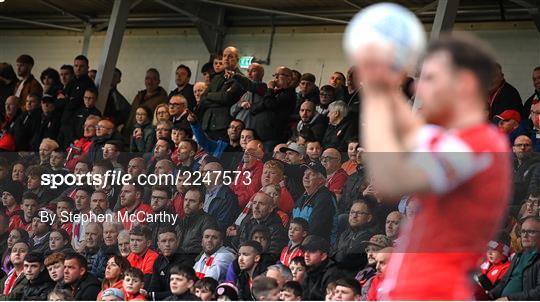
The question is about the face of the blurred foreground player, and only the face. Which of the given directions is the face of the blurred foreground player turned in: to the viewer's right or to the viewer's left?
to the viewer's left

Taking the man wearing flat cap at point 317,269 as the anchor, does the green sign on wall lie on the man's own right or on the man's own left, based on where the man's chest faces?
on the man's own right

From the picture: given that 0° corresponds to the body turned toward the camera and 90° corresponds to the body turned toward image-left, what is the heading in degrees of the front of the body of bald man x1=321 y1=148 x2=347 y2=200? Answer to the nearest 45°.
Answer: approximately 45°

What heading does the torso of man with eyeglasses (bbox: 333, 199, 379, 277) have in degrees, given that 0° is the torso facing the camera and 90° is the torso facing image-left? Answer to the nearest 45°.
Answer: approximately 45°

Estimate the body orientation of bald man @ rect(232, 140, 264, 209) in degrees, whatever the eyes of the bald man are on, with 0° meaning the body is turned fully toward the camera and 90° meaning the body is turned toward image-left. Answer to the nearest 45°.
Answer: approximately 45°

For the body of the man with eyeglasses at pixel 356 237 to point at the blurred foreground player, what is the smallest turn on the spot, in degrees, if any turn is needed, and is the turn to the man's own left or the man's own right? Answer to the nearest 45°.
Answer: approximately 45° to the man's own left
